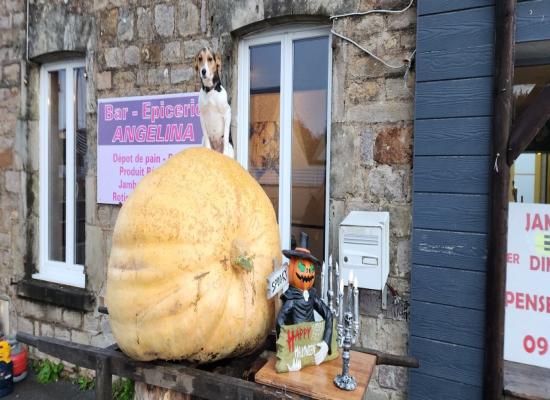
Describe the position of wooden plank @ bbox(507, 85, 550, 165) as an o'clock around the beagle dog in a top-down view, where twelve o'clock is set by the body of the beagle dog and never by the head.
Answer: The wooden plank is roughly at 9 o'clock from the beagle dog.

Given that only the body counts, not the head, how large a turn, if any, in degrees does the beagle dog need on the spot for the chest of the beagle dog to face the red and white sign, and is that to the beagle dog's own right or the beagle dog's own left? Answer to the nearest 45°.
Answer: approximately 90° to the beagle dog's own left

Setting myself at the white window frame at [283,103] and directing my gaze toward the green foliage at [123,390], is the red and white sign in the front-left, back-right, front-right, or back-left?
back-left

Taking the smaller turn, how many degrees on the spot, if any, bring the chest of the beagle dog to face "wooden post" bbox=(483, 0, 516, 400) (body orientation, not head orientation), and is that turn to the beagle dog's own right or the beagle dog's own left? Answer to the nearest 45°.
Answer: approximately 90° to the beagle dog's own left

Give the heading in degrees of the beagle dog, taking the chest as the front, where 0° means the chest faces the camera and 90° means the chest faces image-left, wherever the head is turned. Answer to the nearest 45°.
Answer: approximately 0°
